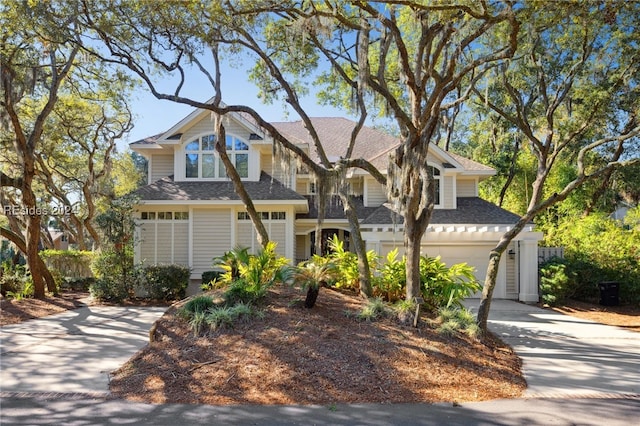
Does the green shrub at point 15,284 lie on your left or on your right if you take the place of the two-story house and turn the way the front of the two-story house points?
on your right

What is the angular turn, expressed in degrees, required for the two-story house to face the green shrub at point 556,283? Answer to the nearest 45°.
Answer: approximately 90° to its left

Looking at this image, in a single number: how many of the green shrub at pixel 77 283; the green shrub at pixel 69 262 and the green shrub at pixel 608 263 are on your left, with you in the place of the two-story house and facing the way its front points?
1

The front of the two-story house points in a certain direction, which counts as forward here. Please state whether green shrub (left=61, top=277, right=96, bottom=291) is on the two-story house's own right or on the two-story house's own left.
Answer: on the two-story house's own right

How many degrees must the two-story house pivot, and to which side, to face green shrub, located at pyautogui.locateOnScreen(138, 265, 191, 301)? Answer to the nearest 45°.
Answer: approximately 45° to its right

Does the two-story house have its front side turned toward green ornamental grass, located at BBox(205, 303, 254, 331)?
yes

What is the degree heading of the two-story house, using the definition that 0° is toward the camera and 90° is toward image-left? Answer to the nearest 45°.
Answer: approximately 0°

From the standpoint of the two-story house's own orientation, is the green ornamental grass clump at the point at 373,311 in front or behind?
in front

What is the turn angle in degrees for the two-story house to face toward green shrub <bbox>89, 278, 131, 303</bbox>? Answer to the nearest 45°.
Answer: approximately 45° to its right
